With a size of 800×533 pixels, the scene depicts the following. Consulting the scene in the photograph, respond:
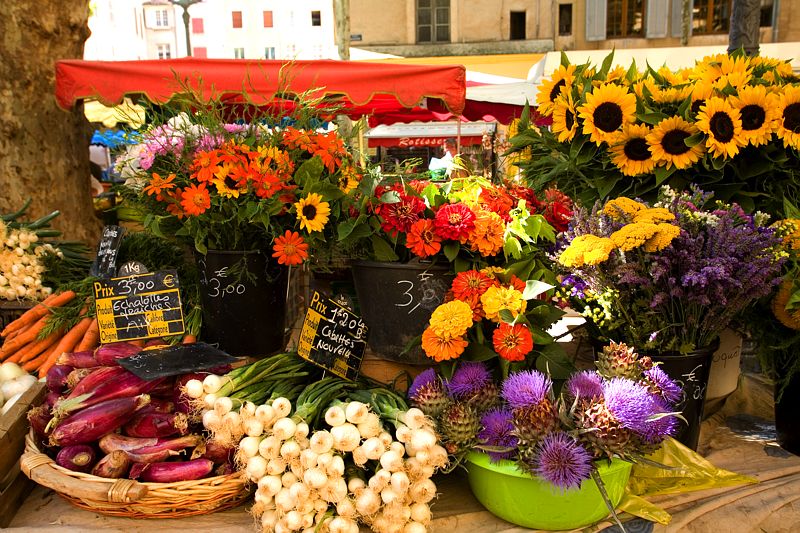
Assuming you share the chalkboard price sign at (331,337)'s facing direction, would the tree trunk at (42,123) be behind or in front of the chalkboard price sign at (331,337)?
behind

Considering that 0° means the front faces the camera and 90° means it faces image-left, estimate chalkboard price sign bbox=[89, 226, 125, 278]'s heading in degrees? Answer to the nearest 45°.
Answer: approximately 0°

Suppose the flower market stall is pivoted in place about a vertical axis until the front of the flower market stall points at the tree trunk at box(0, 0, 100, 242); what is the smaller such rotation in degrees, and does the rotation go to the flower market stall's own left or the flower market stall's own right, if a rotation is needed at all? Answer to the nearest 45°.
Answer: approximately 135° to the flower market stall's own right
